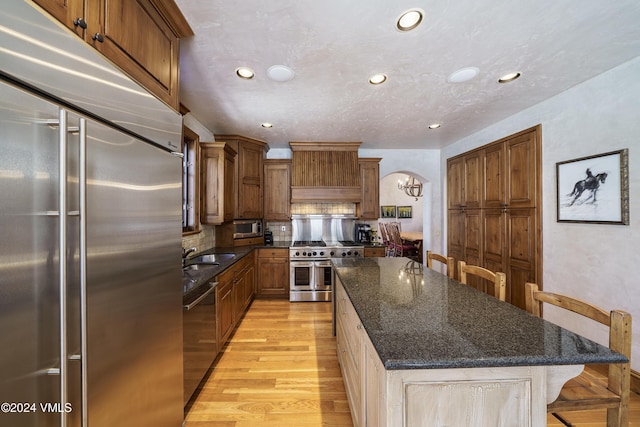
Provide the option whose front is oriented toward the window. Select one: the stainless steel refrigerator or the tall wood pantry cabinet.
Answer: the tall wood pantry cabinet

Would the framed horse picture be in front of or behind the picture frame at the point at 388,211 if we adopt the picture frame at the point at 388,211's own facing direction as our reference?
in front

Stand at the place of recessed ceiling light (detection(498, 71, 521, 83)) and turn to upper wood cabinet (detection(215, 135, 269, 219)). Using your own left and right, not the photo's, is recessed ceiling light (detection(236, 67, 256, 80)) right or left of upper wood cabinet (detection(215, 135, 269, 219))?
left

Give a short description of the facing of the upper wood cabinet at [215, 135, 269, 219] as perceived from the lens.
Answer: facing the viewer and to the right of the viewer

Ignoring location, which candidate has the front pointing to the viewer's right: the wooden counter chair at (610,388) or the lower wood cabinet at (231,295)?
the lower wood cabinet

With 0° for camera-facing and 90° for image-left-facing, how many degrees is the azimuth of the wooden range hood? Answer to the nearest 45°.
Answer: approximately 0°

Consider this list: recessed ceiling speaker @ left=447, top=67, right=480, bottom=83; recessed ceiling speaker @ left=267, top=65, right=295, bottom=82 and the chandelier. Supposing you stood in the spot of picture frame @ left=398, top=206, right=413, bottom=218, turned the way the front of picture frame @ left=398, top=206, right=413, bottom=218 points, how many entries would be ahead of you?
3

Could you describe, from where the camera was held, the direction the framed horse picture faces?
facing the viewer and to the left of the viewer

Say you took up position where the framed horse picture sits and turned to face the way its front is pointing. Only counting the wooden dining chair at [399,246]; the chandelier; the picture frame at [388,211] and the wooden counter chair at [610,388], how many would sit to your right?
3

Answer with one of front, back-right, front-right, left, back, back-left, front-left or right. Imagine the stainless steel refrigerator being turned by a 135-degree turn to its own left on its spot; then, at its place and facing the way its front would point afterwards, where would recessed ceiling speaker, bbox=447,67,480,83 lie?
right

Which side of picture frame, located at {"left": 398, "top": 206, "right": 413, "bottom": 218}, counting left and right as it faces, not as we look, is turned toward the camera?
front

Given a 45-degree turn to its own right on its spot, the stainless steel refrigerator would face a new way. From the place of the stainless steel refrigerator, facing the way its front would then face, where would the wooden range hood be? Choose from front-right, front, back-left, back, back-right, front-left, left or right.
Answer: back-left
